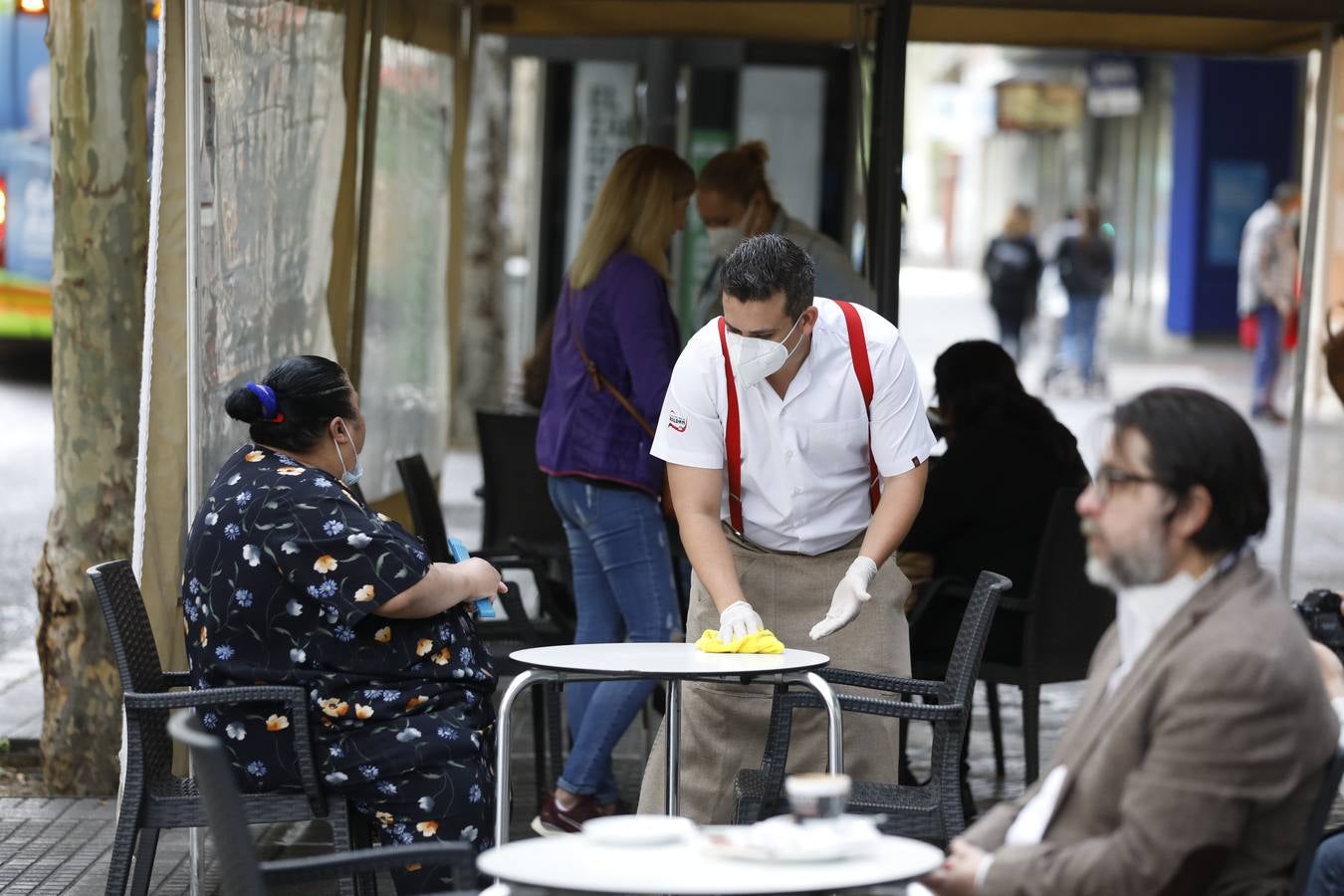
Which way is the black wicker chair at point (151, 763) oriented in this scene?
to the viewer's right

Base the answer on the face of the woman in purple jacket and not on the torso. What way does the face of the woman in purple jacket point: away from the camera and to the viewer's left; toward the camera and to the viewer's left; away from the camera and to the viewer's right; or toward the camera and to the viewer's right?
away from the camera and to the viewer's right

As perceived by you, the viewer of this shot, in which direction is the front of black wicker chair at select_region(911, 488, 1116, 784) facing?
facing away from the viewer and to the left of the viewer

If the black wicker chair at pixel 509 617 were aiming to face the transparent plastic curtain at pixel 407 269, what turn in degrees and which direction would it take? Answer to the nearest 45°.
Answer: approximately 90° to its left

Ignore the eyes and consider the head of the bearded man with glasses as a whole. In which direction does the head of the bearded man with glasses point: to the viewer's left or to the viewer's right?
to the viewer's left

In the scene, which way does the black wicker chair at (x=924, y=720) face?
to the viewer's left

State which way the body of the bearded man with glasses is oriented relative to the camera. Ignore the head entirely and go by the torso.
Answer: to the viewer's left

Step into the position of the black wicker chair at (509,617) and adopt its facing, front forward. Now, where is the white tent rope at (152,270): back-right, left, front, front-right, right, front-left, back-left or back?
back-right

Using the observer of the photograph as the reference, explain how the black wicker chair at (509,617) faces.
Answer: facing to the right of the viewer

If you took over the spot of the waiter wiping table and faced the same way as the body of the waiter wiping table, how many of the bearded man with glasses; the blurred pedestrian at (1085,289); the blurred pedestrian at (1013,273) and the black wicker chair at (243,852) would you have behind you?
2

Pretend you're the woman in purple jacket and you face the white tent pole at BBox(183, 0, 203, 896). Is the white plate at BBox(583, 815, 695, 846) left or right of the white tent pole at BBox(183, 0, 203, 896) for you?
left
